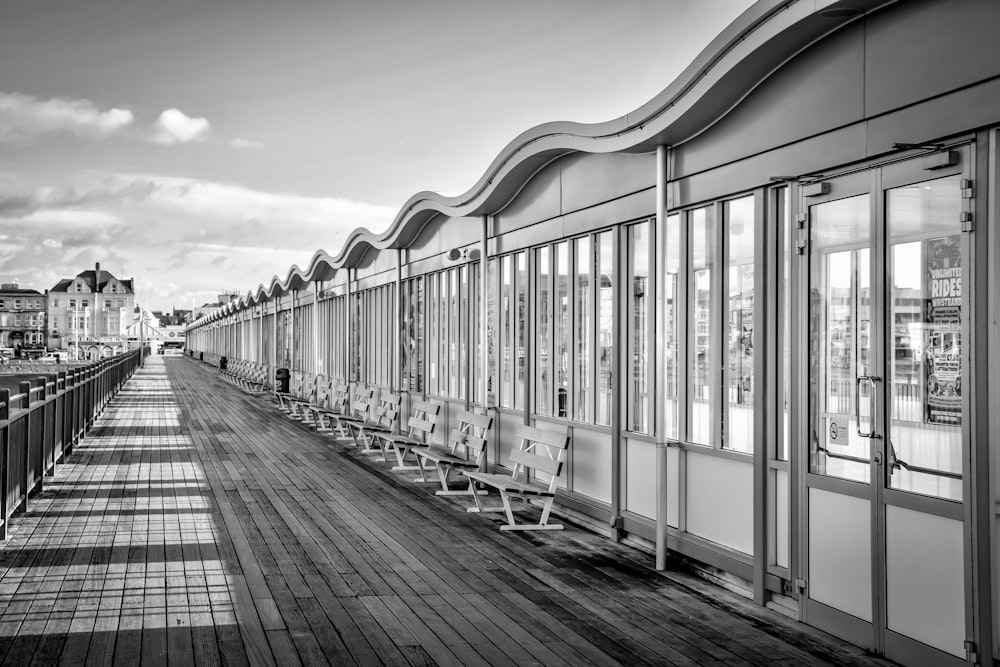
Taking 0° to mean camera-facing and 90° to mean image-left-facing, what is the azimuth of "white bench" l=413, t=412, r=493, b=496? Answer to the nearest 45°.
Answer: approximately 45°

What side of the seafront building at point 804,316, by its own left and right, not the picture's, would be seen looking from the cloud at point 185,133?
right

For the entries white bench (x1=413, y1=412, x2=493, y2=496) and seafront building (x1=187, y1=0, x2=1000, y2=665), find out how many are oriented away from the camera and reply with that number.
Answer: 0

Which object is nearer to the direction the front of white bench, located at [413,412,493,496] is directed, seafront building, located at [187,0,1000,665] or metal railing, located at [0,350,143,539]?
the metal railing

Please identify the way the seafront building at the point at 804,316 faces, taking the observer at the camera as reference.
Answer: facing the viewer and to the left of the viewer

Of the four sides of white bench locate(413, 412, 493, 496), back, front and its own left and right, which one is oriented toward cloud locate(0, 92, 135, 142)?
right

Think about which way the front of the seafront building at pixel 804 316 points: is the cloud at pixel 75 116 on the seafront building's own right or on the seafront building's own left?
on the seafront building's own right

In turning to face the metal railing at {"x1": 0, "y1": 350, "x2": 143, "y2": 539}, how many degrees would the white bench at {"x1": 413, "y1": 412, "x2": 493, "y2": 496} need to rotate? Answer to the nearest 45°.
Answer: approximately 45° to its right
